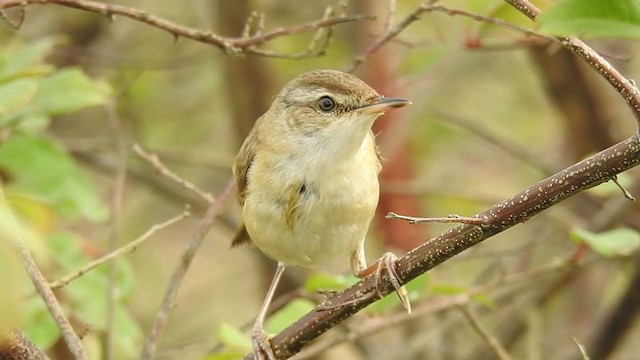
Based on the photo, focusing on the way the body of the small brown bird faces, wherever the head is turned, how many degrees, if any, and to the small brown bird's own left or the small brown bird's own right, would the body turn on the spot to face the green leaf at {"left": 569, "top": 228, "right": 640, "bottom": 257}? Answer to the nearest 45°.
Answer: approximately 45° to the small brown bird's own left

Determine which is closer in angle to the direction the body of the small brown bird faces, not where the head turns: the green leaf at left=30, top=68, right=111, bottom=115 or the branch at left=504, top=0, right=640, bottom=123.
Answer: the branch

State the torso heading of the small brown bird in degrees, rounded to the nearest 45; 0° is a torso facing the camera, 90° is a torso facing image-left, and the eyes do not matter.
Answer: approximately 315°

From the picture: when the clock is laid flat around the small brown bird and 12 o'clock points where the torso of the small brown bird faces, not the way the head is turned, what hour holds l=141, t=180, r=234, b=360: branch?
The branch is roughly at 4 o'clock from the small brown bird.

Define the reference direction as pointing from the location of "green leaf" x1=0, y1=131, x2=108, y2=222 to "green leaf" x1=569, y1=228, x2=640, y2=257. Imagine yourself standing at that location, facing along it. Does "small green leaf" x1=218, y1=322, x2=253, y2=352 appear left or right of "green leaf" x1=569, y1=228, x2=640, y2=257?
right
